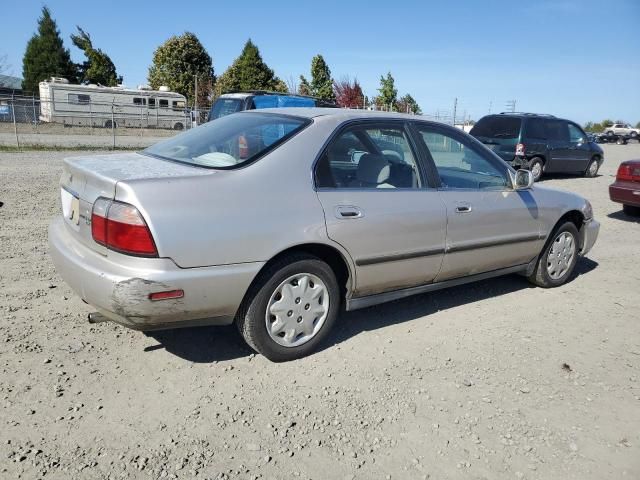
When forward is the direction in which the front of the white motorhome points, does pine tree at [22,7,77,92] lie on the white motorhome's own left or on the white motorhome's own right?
on the white motorhome's own left

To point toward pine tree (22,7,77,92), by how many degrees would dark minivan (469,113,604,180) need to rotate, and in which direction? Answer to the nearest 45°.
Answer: approximately 90° to its left

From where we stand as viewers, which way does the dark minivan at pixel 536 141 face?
facing away from the viewer and to the right of the viewer

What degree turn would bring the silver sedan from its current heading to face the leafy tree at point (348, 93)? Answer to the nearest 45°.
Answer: approximately 45° to its left

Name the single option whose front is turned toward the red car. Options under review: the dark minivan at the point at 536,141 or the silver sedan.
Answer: the silver sedan

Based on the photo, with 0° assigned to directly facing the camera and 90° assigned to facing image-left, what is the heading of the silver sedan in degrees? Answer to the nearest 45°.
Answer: approximately 225°

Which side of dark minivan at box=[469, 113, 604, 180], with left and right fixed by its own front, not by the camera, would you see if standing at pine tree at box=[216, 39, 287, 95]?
left

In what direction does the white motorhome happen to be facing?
to the viewer's right
